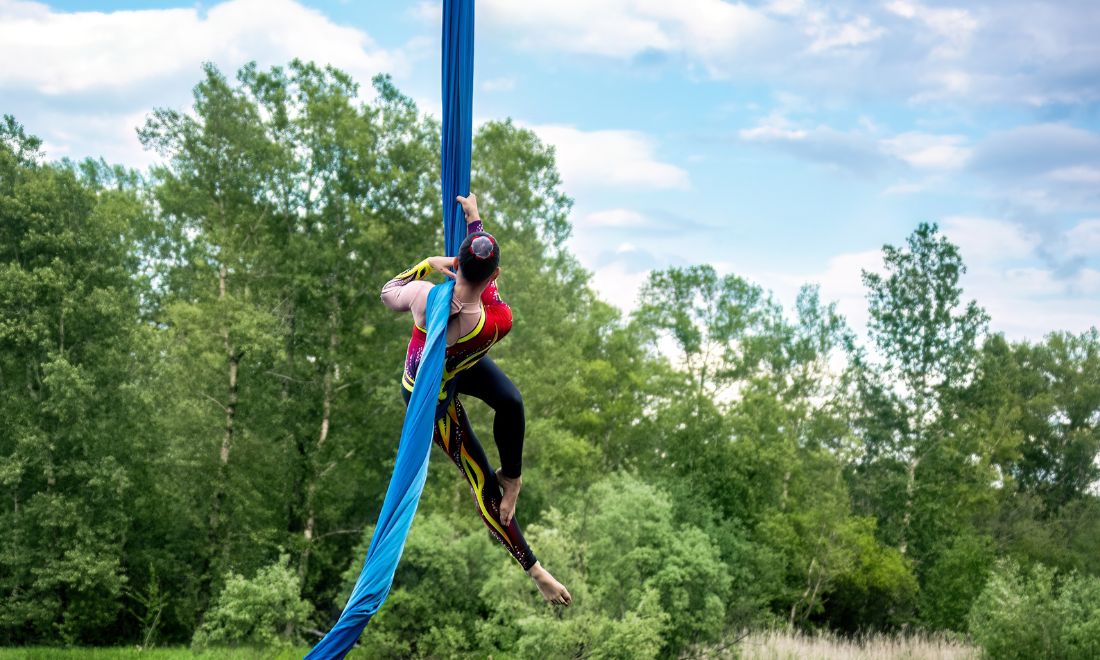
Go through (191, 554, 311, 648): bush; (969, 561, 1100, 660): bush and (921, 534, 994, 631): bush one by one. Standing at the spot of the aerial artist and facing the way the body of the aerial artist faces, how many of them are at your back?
0

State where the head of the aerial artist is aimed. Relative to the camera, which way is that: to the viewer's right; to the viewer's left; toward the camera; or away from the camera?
away from the camera

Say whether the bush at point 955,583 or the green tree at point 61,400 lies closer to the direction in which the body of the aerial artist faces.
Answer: the bush

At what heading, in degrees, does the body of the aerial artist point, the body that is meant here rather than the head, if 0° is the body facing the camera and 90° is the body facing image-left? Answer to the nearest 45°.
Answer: approximately 225°

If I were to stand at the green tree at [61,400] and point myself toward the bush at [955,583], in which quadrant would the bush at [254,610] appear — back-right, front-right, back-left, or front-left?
front-right

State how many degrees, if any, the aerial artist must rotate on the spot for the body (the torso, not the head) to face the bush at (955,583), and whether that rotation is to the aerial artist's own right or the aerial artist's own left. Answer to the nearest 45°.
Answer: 0° — they already face it

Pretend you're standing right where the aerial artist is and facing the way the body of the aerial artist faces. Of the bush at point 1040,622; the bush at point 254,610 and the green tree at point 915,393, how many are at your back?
0

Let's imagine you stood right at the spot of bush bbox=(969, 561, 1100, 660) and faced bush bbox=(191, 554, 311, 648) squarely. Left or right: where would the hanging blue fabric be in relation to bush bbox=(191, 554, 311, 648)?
left

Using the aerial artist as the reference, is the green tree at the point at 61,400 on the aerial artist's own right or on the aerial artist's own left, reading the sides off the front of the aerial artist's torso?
on the aerial artist's own left

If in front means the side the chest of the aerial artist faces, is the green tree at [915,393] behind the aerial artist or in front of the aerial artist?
in front

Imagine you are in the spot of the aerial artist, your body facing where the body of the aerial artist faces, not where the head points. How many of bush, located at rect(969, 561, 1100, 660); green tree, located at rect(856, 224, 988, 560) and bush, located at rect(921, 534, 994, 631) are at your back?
0

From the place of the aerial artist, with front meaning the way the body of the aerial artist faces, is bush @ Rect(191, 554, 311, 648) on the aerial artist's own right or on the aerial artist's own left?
on the aerial artist's own left

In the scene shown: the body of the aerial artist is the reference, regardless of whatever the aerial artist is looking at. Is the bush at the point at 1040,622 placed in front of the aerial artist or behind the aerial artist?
in front

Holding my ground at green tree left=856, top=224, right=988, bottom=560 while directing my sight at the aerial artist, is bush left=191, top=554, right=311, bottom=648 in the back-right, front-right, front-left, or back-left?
front-right
